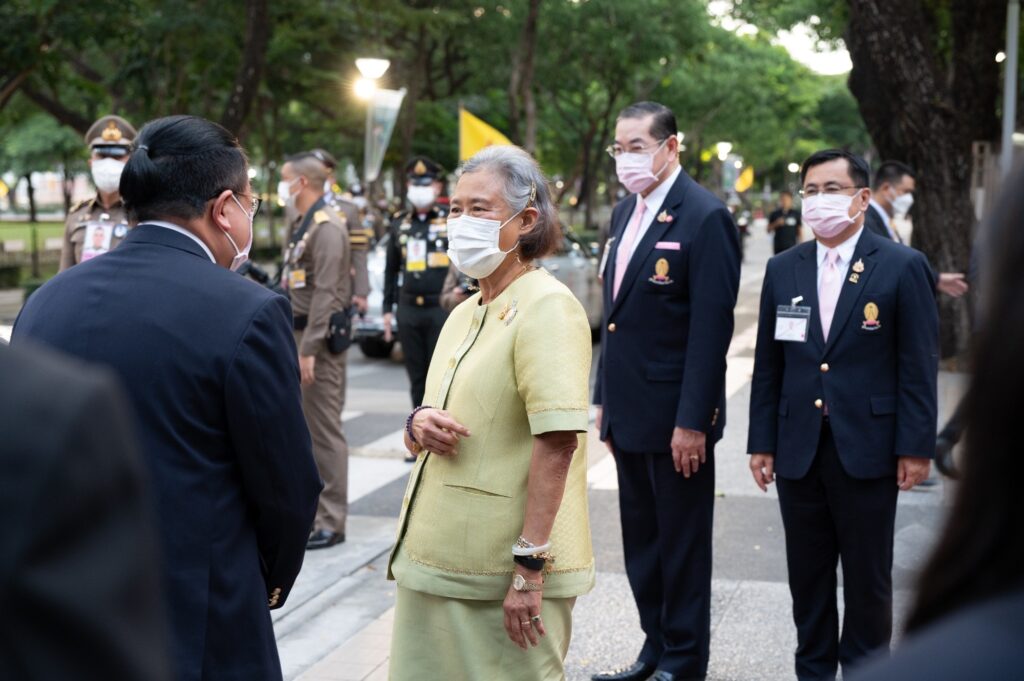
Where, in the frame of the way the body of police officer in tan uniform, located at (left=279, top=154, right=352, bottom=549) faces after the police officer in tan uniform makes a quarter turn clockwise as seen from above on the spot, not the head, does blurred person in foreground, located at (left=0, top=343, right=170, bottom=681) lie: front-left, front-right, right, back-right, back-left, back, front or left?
back

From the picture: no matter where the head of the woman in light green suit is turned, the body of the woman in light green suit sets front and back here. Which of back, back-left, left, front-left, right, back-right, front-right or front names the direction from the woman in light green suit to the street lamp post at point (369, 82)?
back-right

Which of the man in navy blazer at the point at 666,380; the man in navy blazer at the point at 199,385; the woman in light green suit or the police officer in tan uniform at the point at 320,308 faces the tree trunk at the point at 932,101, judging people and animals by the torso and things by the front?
the man in navy blazer at the point at 199,385

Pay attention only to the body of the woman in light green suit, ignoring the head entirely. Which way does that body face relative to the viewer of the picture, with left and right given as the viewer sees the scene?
facing the viewer and to the left of the viewer

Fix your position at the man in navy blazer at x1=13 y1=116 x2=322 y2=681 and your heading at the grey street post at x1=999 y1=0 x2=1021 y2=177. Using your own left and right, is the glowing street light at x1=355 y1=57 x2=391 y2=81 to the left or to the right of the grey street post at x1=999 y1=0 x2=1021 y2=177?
left

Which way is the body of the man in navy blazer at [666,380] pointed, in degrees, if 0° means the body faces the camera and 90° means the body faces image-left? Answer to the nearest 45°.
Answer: approximately 45°

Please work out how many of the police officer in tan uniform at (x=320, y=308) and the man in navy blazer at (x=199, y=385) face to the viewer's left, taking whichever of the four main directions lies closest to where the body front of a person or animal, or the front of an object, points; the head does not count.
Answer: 1

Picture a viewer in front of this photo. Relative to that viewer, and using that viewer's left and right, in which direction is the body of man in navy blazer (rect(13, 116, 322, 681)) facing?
facing away from the viewer and to the right of the viewer

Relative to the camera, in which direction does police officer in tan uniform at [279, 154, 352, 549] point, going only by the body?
to the viewer's left

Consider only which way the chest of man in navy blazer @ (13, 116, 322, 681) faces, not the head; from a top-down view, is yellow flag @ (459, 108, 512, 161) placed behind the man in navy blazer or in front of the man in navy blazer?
in front

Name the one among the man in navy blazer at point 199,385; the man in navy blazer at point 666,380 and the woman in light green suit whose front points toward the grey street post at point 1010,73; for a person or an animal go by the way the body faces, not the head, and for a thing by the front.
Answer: the man in navy blazer at point 199,385

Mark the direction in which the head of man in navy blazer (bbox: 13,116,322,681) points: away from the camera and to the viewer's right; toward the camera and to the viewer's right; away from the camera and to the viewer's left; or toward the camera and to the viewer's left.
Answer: away from the camera and to the viewer's right

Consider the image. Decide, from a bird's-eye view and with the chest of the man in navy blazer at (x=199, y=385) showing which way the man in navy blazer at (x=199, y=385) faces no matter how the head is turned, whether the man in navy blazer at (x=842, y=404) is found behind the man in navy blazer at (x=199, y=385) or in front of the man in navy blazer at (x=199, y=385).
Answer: in front

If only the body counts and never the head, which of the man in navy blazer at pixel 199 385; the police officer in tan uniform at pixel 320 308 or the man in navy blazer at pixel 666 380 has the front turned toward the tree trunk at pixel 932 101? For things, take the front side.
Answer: the man in navy blazer at pixel 199 385
